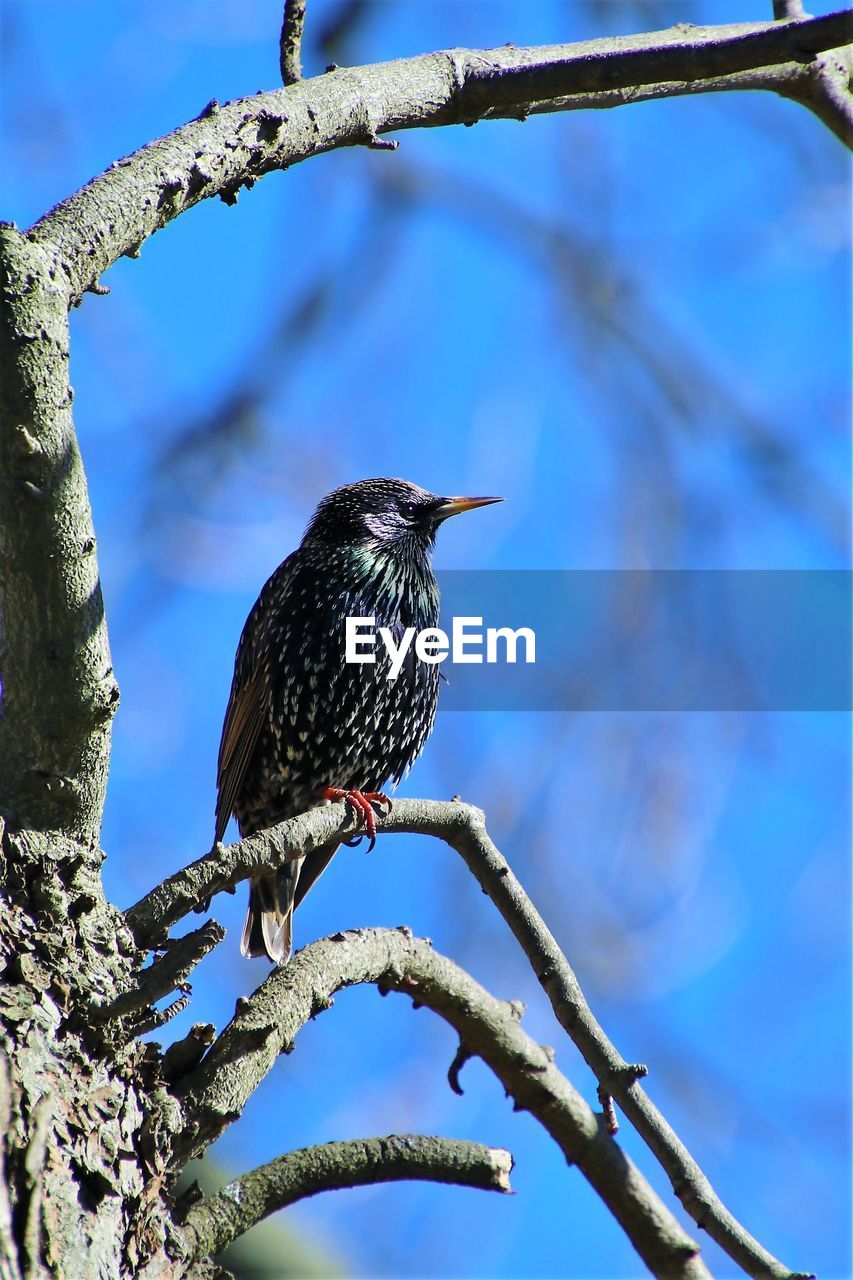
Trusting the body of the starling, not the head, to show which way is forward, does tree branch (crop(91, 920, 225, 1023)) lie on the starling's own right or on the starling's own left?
on the starling's own right

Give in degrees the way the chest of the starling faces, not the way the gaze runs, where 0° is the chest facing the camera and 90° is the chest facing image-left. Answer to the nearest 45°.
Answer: approximately 315°
